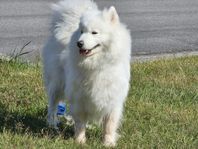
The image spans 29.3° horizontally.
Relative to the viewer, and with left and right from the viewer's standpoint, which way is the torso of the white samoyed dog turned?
facing the viewer and to the right of the viewer
